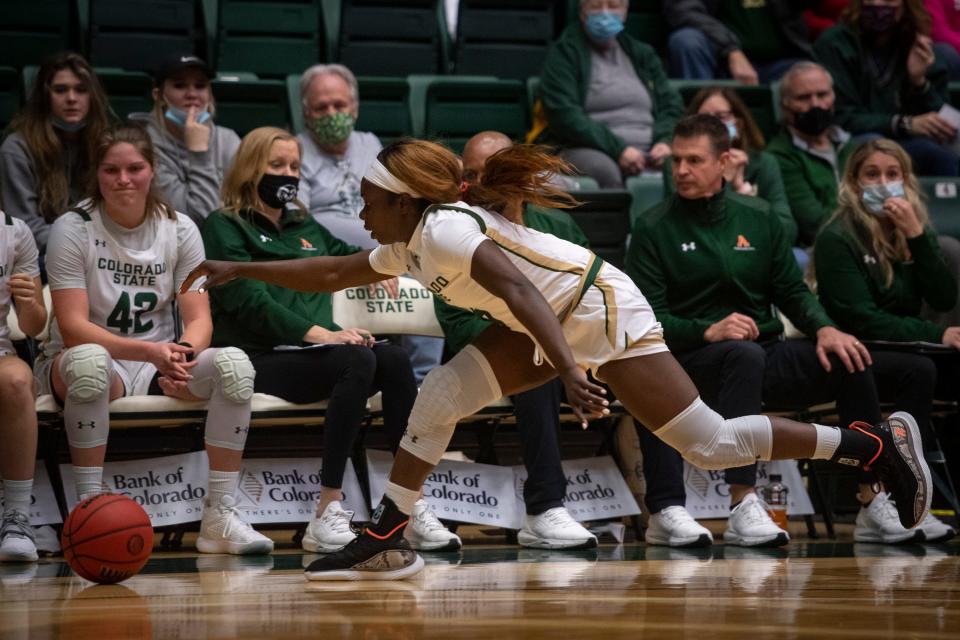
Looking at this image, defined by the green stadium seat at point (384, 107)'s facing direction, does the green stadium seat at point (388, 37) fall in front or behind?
behind

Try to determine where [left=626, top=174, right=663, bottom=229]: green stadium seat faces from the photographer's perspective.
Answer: facing the viewer

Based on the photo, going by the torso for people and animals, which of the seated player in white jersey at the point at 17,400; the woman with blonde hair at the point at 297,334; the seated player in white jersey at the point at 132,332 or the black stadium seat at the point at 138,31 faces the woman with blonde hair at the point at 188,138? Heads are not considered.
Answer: the black stadium seat

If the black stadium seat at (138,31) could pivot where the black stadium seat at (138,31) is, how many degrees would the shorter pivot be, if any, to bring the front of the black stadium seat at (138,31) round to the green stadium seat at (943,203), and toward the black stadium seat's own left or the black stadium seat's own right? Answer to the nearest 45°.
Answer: approximately 90° to the black stadium seat's own left

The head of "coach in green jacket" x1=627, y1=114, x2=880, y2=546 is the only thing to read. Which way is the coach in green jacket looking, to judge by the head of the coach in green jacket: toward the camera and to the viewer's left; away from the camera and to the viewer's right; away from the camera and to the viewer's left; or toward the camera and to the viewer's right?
toward the camera and to the viewer's left

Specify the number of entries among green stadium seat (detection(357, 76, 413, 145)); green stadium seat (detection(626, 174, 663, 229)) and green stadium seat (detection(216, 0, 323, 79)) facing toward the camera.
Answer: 3

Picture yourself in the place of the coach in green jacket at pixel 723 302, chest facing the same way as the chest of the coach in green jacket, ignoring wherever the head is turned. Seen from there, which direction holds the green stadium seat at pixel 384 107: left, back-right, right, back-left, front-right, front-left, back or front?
back-right

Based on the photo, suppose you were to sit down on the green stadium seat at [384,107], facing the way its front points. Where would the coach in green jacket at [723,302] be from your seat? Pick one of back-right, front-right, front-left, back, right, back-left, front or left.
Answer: front-left

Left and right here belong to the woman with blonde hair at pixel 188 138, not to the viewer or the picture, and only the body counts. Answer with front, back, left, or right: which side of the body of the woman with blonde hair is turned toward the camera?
front

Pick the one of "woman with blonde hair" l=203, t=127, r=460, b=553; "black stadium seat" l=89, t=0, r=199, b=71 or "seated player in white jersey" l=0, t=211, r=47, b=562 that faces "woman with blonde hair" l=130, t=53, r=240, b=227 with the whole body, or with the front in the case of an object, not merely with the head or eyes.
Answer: the black stadium seat

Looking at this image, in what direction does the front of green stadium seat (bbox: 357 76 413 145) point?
toward the camera

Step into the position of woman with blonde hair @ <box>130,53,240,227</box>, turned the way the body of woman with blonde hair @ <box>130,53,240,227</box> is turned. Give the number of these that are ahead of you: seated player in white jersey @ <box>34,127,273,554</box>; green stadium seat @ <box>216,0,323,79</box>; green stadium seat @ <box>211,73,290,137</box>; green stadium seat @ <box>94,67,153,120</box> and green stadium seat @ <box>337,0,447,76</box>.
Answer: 1

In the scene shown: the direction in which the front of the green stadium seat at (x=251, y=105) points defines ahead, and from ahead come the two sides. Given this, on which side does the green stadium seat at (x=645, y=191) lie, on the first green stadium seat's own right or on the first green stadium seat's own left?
on the first green stadium seat's own left

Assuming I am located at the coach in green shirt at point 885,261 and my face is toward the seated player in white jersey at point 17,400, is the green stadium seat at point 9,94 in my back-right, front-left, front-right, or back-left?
front-right
